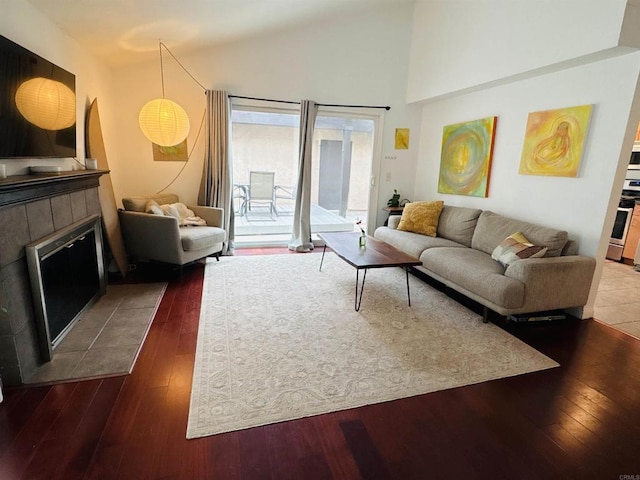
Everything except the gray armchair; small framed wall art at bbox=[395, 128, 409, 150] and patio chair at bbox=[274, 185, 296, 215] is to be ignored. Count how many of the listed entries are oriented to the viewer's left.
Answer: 1

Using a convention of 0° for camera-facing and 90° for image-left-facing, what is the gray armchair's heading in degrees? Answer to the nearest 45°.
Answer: approximately 315°

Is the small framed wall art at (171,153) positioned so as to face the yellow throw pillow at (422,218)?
no

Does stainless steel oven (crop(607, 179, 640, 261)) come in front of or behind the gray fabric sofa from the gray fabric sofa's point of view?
behind

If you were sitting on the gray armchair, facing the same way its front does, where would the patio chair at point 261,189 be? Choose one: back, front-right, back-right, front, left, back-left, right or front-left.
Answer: left

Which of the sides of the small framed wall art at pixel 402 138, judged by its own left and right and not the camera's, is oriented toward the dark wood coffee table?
front

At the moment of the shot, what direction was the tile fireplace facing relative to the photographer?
facing the viewer and to the right of the viewer

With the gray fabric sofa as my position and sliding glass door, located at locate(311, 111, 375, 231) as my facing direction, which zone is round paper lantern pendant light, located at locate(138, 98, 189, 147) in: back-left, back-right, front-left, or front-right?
front-left

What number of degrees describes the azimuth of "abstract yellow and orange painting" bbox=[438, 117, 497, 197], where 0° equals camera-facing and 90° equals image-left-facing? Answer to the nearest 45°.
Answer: approximately 45°

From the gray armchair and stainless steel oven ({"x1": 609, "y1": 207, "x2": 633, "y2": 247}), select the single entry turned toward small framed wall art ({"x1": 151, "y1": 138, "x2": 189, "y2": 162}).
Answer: the stainless steel oven

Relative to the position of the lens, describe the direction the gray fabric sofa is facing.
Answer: facing the viewer and to the left of the viewer

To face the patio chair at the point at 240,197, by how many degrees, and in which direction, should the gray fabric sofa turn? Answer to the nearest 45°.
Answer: approximately 45° to its right

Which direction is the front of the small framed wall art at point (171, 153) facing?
toward the camera

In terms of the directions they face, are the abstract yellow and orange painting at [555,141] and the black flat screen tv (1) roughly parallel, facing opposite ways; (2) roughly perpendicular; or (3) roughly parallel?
roughly parallel, facing opposite ways
